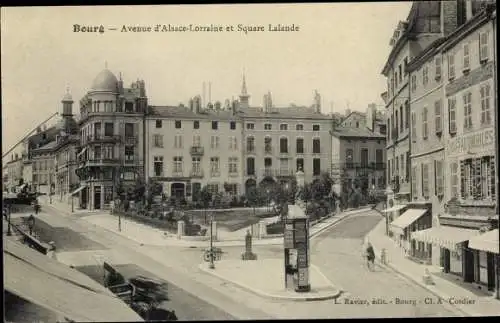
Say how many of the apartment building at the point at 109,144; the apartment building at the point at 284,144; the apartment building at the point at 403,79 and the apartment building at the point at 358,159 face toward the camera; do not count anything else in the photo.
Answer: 3

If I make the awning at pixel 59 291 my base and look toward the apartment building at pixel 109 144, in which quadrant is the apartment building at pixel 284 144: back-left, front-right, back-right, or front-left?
front-right

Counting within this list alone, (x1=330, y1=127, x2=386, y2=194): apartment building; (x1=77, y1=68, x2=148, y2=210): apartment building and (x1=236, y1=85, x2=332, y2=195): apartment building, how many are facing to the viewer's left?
0

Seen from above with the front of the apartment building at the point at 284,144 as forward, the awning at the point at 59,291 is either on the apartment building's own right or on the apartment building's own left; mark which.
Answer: on the apartment building's own right

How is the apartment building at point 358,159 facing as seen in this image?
toward the camera

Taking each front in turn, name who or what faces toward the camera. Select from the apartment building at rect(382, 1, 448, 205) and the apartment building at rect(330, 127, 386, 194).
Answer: the apartment building at rect(330, 127, 386, 194)

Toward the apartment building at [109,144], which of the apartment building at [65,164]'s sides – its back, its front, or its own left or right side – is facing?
left

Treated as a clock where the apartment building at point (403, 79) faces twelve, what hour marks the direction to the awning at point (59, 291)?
The awning is roughly at 11 o'clock from the apartment building.

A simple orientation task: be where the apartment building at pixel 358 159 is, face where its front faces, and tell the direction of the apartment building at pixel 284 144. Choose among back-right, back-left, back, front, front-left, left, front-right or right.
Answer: right

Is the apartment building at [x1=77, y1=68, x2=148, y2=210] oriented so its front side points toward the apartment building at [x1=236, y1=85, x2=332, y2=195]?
no

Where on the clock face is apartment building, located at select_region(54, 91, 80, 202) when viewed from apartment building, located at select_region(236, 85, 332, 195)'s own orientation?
apartment building, located at select_region(54, 91, 80, 202) is roughly at 3 o'clock from apartment building, located at select_region(236, 85, 332, 195).

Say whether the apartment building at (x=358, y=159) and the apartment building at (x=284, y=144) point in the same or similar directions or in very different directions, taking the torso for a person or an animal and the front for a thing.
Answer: same or similar directions

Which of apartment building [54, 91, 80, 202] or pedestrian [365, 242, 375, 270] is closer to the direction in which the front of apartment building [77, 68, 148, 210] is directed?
the pedestrian

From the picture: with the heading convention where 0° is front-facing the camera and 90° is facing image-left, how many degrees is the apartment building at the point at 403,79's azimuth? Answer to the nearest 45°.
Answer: approximately 90°

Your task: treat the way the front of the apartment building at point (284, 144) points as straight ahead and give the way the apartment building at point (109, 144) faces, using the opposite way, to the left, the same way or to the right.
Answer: the same way

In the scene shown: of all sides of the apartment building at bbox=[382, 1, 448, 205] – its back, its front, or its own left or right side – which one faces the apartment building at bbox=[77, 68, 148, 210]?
front
